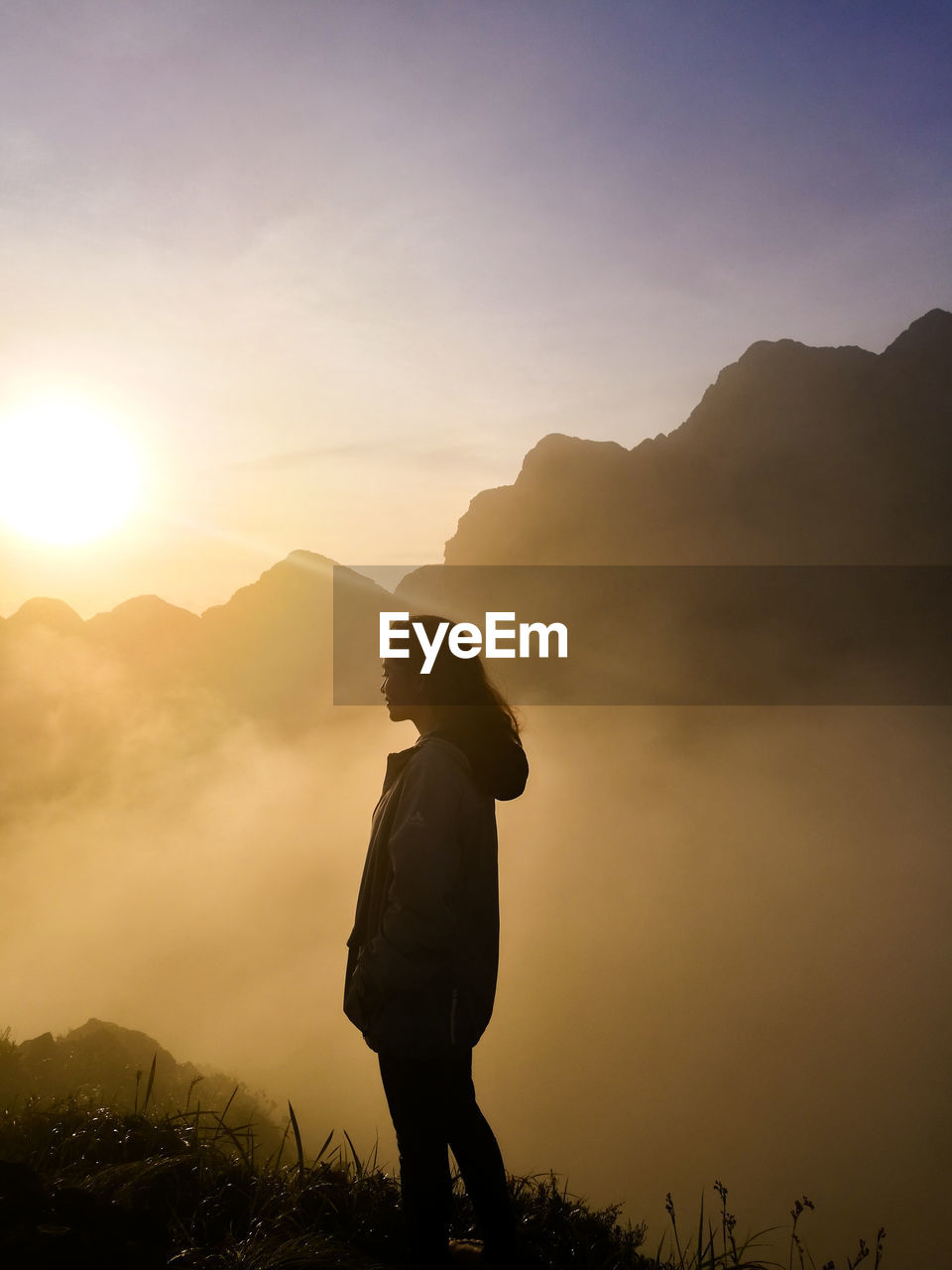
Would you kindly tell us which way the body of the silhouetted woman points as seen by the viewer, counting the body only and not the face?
to the viewer's left

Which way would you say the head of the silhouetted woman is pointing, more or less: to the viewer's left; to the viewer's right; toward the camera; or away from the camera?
to the viewer's left
